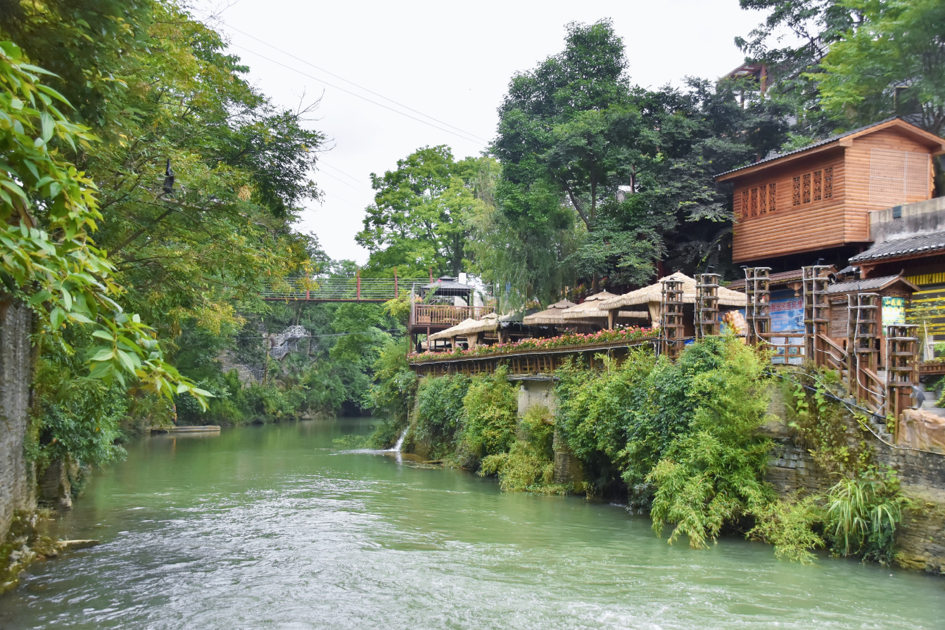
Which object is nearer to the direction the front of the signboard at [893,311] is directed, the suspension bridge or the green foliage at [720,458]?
the green foliage

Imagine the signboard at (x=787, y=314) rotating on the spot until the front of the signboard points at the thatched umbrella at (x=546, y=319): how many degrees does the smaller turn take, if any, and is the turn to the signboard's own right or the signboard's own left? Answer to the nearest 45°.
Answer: approximately 90° to the signboard's own right

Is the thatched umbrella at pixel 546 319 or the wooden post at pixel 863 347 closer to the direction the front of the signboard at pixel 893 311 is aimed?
the wooden post

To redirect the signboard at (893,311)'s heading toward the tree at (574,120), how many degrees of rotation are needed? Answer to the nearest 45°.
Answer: approximately 135° to its right

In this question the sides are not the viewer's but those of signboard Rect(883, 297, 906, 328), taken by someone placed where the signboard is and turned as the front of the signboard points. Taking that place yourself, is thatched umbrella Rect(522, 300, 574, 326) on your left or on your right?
on your right

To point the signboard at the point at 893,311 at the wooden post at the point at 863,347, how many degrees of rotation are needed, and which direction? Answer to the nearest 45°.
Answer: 0° — it already faces it

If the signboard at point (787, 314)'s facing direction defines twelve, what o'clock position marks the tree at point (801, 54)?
The tree is roughly at 6 o'clock from the signboard.

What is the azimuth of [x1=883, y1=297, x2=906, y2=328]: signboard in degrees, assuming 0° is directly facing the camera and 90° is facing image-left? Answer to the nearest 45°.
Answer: approximately 0°
